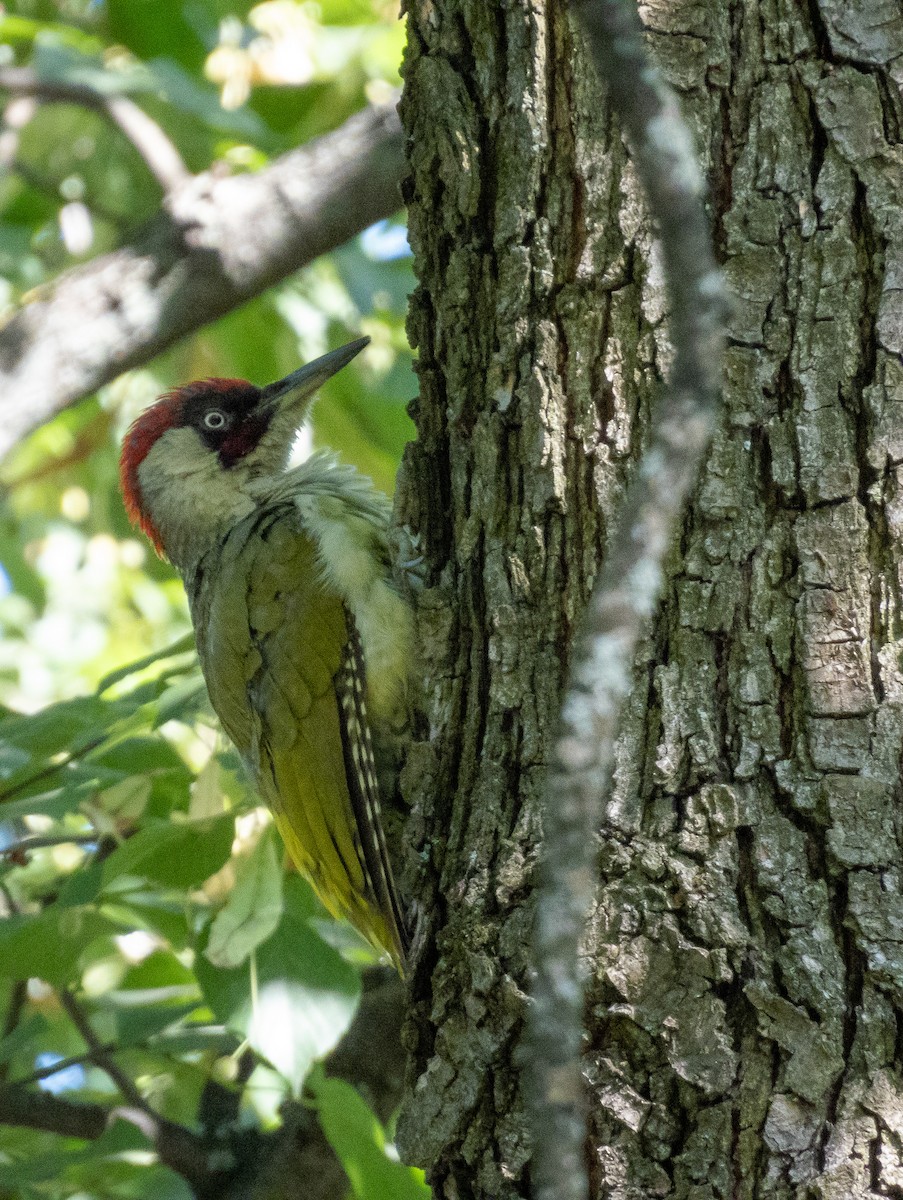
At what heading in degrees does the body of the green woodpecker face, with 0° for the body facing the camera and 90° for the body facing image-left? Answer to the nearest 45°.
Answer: approximately 270°

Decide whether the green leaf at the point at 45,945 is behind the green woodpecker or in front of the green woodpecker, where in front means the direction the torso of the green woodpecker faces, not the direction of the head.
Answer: behind
